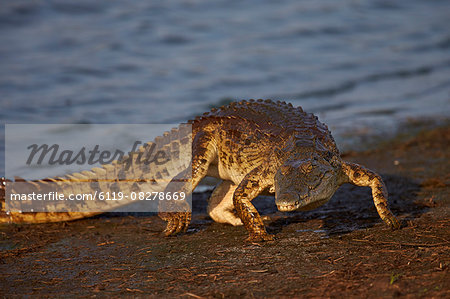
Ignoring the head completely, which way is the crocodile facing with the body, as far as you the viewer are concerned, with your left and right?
facing the viewer and to the right of the viewer
